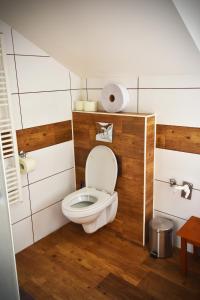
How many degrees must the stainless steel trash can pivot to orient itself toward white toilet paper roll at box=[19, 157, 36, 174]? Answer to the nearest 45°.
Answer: approximately 45° to its right

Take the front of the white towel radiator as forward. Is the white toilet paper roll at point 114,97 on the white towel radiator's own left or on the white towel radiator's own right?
on the white towel radiator's own left

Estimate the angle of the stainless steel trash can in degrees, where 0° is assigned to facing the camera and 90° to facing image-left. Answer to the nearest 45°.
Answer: approximately 45°

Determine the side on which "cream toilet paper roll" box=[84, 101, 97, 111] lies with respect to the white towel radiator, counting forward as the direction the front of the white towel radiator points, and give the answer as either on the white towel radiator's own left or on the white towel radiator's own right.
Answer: on the white towel radiator's own left

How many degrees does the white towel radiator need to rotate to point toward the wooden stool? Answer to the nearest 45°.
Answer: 0° — it already faces it

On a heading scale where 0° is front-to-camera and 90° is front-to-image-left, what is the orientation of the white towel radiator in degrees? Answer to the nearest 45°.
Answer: approximately 315°

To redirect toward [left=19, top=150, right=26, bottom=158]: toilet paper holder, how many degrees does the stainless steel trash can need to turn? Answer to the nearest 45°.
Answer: approximately 45° to its right

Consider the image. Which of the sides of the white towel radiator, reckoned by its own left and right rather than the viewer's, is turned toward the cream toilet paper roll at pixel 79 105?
left
